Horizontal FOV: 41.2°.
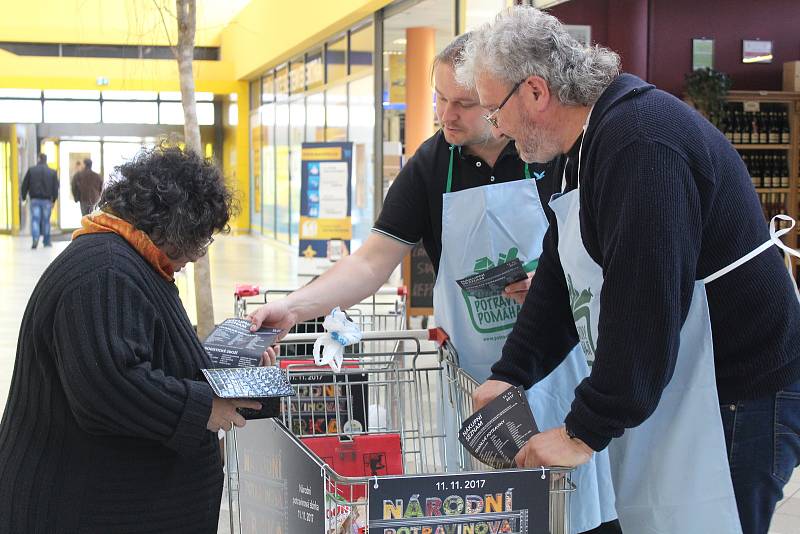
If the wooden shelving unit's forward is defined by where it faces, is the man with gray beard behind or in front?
in front

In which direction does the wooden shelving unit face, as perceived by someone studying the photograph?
facing the viewer

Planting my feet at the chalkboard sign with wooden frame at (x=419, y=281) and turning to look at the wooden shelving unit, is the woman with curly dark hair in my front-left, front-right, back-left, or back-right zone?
back-right

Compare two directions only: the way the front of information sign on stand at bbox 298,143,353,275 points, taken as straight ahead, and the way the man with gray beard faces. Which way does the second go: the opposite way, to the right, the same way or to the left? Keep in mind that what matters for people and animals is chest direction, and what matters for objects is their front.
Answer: to the right

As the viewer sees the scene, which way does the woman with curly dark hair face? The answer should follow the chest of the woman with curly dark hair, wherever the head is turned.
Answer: to the viewer's right

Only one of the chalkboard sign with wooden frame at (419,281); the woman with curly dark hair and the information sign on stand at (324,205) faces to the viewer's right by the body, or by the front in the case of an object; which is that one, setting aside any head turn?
the woman with curly dark hair

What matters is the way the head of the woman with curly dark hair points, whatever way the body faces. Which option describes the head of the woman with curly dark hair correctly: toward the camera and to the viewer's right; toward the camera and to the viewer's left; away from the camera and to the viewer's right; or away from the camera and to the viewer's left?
away from the camera and to the viewer's right

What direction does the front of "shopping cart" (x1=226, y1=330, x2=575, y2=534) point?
toward the camera

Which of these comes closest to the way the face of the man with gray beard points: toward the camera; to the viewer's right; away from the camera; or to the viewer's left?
to the viewer's left

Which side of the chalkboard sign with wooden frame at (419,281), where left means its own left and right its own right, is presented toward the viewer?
front

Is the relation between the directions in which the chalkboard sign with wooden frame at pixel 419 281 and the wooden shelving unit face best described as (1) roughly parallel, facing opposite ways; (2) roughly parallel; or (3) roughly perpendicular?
roughly parallel

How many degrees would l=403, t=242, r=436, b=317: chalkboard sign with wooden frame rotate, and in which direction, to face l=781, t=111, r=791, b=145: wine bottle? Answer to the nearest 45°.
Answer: approximately 135° to its left

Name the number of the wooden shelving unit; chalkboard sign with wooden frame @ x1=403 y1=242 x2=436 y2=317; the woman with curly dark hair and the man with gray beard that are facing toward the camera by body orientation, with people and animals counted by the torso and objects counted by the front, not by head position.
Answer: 2

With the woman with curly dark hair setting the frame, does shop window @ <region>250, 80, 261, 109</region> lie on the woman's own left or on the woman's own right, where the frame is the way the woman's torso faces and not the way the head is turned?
on the woman's own left

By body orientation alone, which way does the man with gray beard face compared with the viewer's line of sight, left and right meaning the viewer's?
facing to the left of the viewer

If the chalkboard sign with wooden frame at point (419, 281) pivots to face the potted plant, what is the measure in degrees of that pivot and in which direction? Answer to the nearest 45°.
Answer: approximately 135° to its left

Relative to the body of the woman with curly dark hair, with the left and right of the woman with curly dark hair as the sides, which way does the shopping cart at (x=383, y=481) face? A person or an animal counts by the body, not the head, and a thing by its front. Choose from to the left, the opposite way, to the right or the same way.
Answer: to the right

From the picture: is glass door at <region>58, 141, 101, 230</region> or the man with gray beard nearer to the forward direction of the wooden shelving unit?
the man with gray beard

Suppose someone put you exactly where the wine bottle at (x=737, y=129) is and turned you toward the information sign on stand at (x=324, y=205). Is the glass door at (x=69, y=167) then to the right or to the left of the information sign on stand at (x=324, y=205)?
right

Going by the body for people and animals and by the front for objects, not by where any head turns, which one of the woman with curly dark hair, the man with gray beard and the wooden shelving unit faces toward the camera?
the wooden shelving unit
